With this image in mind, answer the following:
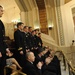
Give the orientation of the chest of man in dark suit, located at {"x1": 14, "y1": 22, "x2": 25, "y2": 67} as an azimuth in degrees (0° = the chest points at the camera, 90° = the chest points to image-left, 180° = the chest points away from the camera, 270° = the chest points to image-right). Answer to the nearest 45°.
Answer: approximately 270°
